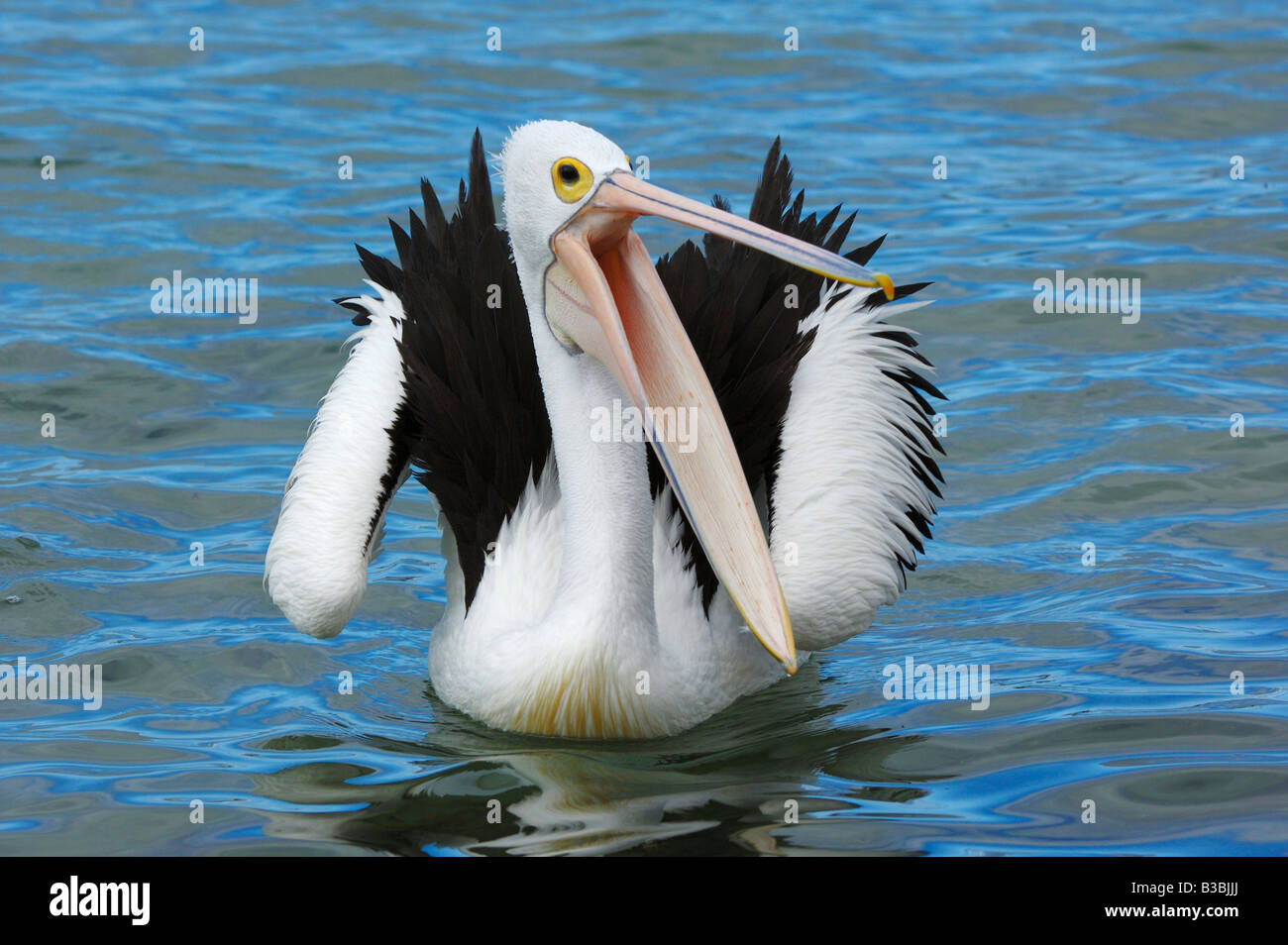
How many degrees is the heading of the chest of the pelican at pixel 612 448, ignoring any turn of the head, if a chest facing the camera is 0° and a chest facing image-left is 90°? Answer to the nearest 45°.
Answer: approximately 0°
